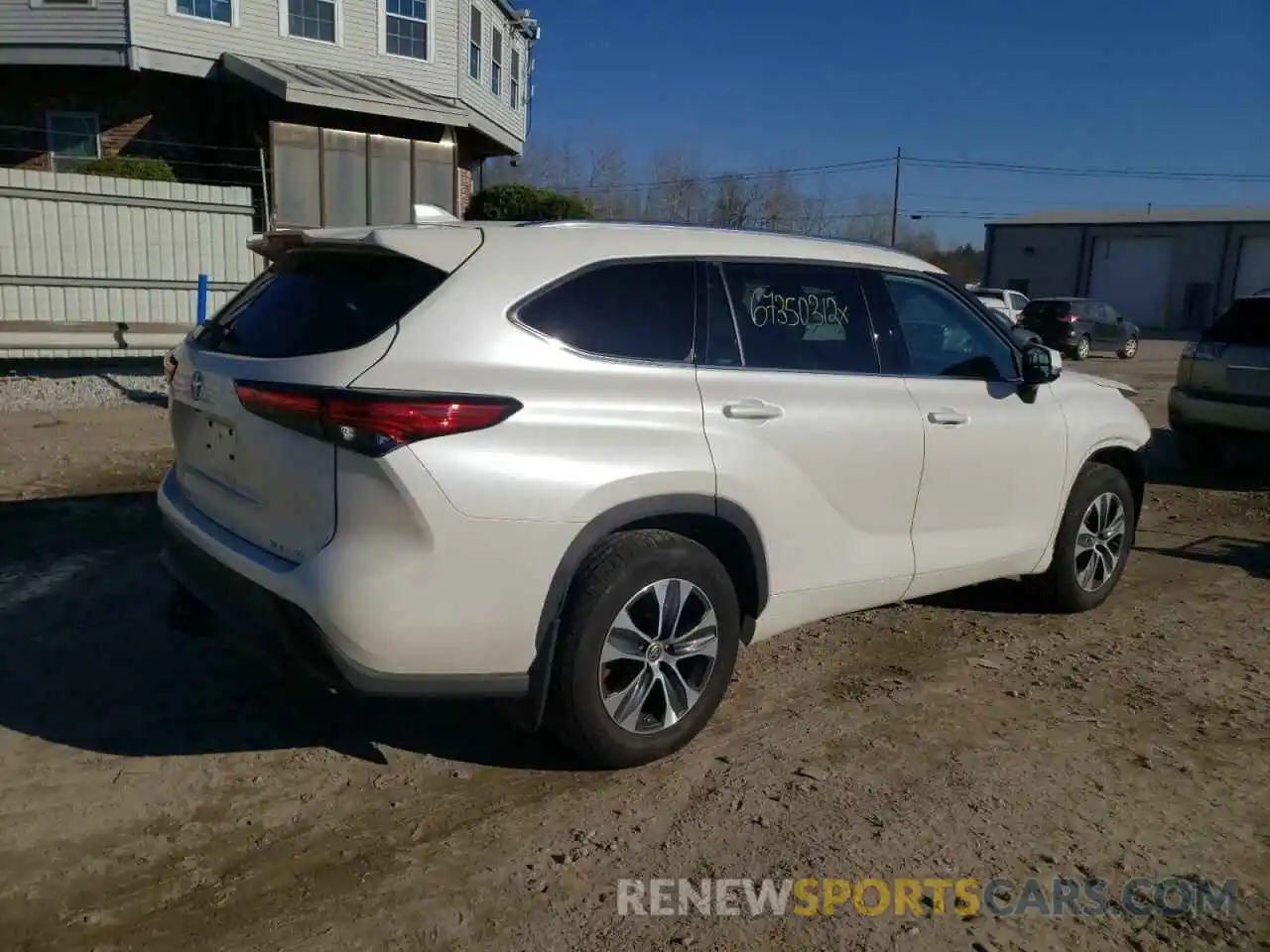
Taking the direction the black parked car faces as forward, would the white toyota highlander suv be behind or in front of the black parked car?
behind

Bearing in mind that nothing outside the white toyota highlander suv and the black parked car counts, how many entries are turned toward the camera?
0

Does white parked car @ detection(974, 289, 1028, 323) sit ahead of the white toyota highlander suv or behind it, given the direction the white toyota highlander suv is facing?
ahead

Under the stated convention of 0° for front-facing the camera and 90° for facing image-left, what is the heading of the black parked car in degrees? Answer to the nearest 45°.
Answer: approximately 225°

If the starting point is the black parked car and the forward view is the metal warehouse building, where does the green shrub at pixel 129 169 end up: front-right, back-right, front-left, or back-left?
back-left

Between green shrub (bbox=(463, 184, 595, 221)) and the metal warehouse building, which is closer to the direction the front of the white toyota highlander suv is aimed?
the metal warehouse building

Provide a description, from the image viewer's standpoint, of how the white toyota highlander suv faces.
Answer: facing away from the viewer and to the right of the viewer

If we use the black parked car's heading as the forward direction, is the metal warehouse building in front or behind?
in front

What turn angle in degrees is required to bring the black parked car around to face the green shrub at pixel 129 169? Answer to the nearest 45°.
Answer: approximately 180°

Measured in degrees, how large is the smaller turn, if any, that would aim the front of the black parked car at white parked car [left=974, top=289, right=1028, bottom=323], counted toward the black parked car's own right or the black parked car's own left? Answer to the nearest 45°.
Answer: approximately 135° to the black parked car's own left

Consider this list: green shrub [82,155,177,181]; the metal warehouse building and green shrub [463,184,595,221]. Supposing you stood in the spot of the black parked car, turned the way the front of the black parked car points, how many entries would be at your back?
2
